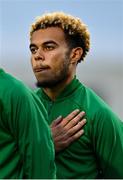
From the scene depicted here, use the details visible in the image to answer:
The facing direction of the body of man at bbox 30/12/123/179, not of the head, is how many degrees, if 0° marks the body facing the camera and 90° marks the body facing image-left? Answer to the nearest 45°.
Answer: approximately 45°

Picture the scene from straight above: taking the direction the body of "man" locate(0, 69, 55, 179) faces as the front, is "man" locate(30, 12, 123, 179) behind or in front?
behind

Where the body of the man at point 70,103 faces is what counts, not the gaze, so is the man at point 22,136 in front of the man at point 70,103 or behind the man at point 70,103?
in front

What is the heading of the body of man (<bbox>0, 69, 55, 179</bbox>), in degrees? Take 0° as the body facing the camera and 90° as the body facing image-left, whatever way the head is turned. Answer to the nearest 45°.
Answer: approximately 45°
